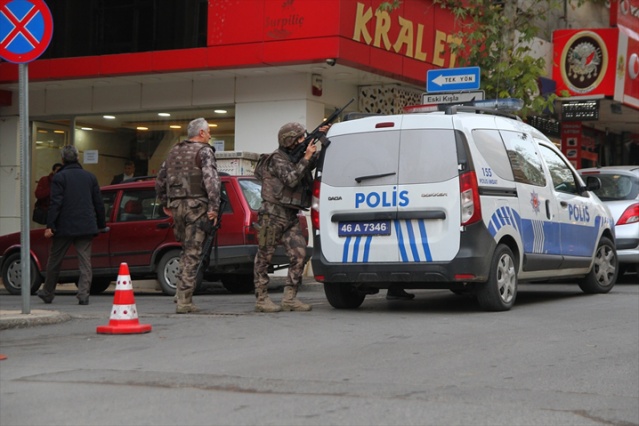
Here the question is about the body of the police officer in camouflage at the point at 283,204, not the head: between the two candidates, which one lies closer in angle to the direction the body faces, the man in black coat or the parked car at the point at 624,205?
the parked car

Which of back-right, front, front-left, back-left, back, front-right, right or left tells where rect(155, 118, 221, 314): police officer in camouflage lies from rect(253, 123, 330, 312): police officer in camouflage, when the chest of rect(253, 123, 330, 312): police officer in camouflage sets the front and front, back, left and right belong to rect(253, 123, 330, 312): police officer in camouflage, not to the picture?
back

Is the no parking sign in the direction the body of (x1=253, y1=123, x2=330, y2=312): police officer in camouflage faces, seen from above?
no

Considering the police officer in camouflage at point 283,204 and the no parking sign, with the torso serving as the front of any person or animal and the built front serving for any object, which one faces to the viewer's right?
the police officer in camouflage

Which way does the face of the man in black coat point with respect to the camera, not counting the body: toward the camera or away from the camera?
away from the camera

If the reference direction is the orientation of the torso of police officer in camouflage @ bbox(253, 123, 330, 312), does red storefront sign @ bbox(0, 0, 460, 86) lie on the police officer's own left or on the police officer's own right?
on the police officer's own left

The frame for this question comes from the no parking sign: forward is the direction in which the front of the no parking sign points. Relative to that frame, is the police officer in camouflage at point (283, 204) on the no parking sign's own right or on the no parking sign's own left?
on the no parking sign's own left

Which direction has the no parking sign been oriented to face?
toward the camera

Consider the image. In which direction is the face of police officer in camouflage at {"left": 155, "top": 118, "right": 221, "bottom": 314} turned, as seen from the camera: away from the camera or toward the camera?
away from the camera

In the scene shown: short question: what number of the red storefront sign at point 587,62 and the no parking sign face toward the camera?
2

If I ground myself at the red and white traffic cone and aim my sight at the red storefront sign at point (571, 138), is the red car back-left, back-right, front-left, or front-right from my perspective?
front-left

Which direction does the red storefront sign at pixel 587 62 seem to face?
toward the camera

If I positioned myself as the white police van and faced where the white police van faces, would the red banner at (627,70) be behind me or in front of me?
in front

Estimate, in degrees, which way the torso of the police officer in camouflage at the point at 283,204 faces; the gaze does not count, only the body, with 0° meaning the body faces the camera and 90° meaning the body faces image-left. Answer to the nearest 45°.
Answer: approximately 270°

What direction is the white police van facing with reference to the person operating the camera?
facing away from the viewer and to the right of the viewer
